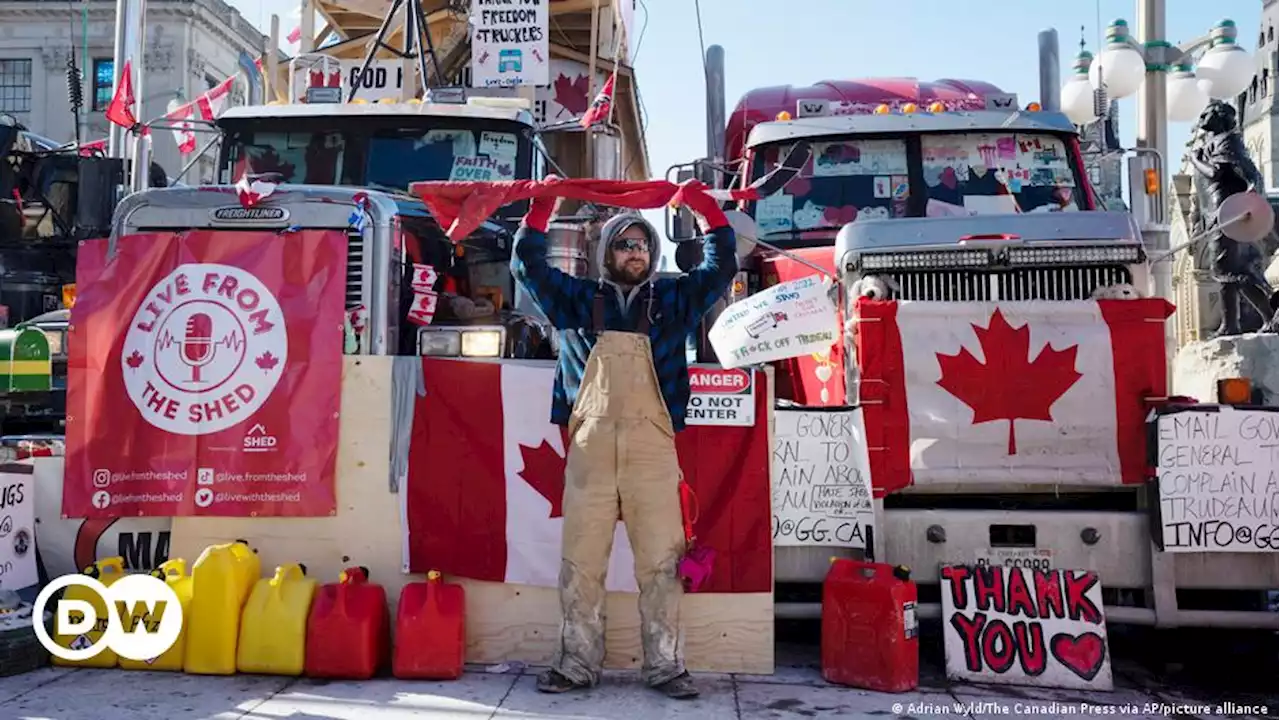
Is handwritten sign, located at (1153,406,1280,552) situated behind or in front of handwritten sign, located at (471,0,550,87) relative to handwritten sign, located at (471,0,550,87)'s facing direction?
in front

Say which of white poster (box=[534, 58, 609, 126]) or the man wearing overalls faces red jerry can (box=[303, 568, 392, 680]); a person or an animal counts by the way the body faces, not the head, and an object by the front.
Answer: the white poster

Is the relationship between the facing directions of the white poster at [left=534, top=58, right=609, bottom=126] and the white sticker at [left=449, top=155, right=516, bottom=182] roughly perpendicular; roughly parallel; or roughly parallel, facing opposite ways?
roughly parallel

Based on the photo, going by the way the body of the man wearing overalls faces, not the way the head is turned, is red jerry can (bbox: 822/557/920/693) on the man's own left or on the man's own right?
on the man's own left

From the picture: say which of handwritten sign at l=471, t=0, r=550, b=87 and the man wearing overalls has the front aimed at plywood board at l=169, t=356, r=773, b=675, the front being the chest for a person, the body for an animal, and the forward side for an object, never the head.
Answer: the handwritten sign

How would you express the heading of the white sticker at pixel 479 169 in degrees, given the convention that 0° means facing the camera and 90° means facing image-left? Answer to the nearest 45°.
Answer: approximately 0°

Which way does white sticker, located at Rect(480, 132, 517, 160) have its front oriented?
toward the camera

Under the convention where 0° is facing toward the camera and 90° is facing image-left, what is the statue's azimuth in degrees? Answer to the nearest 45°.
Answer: approximately 90°

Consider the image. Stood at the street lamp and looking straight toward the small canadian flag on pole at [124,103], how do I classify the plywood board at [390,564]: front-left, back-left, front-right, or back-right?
front-left

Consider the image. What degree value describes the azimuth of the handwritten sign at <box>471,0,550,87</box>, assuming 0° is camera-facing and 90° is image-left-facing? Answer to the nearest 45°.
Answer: approximately 0°

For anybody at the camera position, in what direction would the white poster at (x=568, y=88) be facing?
facing the viewer

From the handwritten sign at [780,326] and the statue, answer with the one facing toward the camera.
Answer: the handwritten sign

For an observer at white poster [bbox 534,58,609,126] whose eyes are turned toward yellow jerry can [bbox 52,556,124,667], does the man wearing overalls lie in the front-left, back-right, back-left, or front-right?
front-left

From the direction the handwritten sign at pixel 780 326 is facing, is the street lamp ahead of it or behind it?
behind

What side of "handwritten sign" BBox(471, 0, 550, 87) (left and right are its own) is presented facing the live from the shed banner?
front

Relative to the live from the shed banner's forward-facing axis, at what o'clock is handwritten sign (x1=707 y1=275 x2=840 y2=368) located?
The handwritten sign is roughly at 10 o'clock from the live from the shed banner.

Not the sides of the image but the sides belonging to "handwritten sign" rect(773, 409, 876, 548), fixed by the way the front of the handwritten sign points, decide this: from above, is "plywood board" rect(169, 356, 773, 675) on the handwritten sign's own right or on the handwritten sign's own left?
on the handwritten sign's own right

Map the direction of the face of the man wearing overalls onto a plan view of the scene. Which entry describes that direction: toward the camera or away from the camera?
toward the camera

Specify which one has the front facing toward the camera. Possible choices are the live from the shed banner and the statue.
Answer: the live from the shed banner
